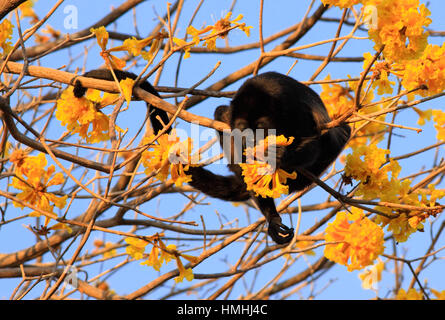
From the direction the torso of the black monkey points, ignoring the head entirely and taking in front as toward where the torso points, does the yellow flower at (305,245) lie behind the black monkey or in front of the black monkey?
behind

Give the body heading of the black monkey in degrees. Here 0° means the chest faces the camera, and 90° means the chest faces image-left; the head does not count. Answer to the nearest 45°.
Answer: approximately 45°

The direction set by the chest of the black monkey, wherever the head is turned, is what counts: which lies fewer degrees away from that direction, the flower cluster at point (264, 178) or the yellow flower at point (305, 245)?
the flower cluster

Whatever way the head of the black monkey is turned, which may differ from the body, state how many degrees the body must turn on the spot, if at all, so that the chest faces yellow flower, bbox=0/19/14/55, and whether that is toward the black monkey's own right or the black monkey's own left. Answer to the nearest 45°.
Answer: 0° — it already faces it

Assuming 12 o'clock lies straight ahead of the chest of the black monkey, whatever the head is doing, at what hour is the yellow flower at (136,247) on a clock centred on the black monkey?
The yellow flower is roughly at 12 o'clock from the black monkey.

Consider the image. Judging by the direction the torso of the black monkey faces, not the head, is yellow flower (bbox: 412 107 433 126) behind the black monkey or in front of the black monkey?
behind

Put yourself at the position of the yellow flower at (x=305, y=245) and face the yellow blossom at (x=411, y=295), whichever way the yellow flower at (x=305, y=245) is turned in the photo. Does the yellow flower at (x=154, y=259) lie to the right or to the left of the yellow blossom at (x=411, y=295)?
right

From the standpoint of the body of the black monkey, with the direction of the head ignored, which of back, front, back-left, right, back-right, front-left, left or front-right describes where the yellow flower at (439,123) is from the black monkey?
back-left
